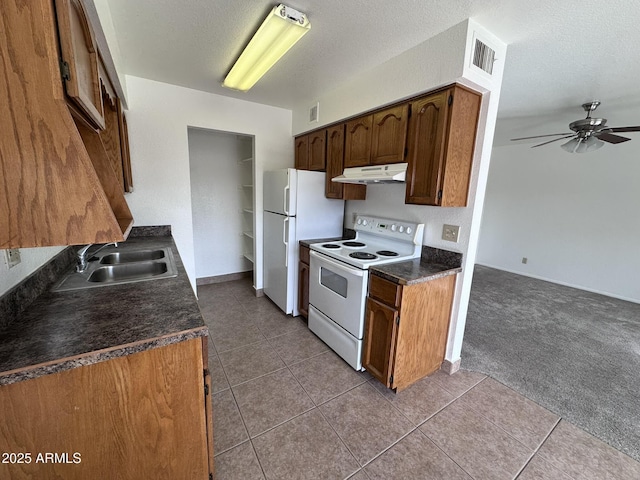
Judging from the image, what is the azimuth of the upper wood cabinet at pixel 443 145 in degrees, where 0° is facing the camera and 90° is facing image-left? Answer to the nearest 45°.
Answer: approximately 45°

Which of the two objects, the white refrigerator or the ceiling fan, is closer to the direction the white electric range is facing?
the white refrigerator

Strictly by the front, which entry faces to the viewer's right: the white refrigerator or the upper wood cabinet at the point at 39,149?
the upper wood cabinet

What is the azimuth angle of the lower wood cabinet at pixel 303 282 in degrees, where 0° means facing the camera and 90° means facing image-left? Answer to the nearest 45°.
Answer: approximately 45°

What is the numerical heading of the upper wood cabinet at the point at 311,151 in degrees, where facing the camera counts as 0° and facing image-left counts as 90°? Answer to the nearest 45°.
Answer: approximately 45°

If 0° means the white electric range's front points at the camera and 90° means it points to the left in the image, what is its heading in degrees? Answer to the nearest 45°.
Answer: approximately 45°

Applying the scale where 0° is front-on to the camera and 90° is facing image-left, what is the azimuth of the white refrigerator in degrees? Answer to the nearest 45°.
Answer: approximately 45°

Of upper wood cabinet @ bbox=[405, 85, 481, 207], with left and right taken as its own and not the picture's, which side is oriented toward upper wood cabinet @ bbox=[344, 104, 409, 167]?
right
